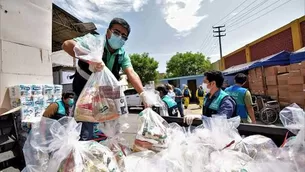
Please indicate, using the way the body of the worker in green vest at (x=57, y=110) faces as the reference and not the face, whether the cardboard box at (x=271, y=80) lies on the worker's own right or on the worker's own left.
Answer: on the worker's own left

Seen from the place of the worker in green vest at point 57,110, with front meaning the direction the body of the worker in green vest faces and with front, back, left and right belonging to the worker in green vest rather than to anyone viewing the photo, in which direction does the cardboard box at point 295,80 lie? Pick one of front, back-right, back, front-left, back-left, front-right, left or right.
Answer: front-left

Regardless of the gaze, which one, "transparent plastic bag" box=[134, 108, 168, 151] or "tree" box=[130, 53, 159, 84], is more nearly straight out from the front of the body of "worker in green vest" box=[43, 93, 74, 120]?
the transparent plastic bag

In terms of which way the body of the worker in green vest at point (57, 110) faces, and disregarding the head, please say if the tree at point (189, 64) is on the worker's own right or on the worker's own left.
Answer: on the worker's own left

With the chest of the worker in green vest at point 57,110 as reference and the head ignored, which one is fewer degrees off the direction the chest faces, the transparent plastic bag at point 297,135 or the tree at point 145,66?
the transparent plastic bag

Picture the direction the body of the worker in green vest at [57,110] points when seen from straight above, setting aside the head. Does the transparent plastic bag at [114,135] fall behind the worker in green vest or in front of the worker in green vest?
in front

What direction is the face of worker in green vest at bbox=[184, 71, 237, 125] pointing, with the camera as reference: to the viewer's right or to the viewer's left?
to the viewer's left

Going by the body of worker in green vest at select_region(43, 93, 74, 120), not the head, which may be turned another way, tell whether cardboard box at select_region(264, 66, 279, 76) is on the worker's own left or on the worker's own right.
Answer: on the worker's own left

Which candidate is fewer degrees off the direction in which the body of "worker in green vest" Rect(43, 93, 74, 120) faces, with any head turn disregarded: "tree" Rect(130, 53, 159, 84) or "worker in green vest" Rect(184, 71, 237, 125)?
the worker in green vest

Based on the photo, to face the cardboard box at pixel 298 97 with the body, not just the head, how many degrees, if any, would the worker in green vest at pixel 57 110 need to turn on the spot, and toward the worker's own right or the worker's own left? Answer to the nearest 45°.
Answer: approximately 45° to the worker's own left
